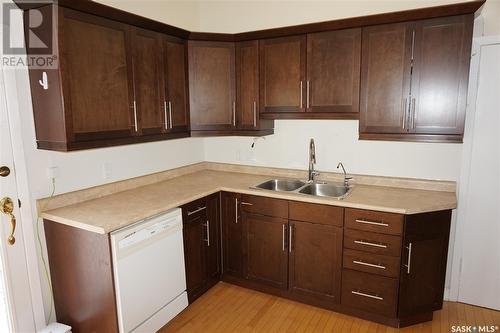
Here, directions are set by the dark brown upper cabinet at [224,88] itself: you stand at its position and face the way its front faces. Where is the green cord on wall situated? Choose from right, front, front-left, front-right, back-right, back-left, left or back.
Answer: front-right

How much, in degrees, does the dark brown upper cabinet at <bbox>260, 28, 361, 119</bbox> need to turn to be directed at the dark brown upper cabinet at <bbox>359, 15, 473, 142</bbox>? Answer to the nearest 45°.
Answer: approximately 135° to its left

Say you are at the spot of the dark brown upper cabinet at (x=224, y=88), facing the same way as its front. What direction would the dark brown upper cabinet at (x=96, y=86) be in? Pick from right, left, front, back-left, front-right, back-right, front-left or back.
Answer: front-right

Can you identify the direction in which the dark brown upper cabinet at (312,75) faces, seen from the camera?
facing the viewer and to the left of the viewer

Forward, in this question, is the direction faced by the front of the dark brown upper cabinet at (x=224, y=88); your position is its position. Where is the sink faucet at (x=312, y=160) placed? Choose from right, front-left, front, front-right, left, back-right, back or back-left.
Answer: left

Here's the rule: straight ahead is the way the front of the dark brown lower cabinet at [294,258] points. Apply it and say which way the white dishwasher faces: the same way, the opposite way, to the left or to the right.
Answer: to the left

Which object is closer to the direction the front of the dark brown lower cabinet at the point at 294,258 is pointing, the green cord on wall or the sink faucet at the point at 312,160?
the green cord on wall

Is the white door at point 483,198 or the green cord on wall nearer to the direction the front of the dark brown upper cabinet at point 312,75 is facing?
the green cord on wall

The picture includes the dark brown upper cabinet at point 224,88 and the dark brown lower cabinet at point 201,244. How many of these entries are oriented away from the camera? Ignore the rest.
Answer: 0

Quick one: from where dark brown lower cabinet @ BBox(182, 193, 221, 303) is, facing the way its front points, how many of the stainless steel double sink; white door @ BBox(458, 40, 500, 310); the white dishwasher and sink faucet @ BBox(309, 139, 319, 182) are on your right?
1

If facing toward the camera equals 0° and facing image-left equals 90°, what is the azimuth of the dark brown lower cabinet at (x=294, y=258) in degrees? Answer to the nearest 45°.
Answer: approximately 45°

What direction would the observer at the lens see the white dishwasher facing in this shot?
facing the viewer and to the right of the viewer

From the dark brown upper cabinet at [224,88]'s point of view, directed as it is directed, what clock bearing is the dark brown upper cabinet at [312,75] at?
the dark brown upper cabinet at [312,75] is roughly at 10 o'clock from the dark brown upper cabinet at [224,88].

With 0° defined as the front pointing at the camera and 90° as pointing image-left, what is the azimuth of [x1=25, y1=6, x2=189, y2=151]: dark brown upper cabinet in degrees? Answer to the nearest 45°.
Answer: approximately 315°
